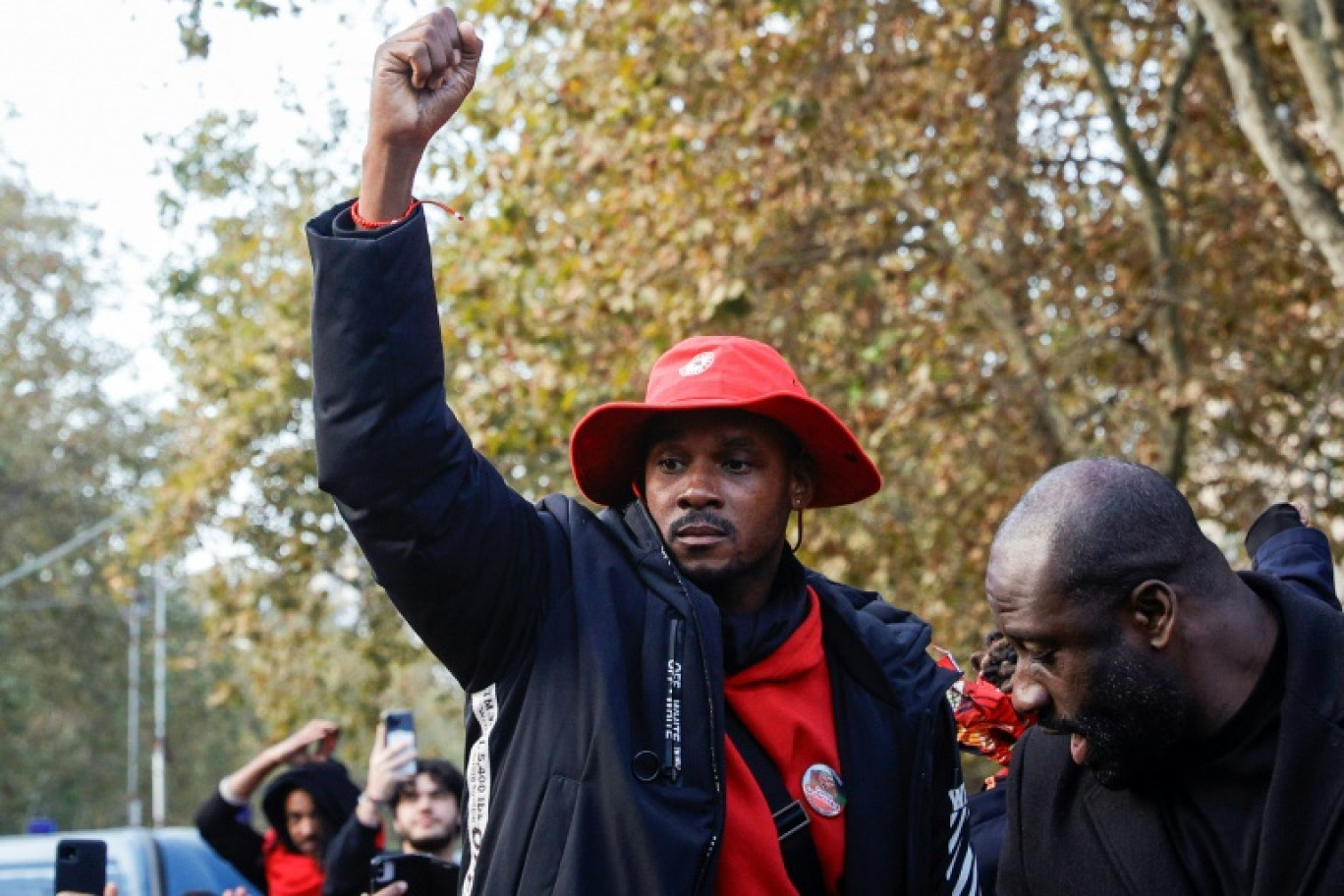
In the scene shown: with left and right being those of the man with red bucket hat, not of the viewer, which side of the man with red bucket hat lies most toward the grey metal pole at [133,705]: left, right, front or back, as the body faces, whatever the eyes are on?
back

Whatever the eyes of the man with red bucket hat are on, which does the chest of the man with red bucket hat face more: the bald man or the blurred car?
the bald man

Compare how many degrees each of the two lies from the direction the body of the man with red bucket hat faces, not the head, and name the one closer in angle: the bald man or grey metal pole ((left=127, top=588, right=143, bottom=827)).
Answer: the bald man

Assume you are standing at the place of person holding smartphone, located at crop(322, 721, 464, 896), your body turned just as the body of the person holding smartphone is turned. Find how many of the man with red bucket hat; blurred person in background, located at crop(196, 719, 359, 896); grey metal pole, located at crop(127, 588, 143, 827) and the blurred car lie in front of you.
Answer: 1

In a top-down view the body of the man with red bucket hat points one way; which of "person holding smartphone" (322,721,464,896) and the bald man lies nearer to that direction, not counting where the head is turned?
the bald man

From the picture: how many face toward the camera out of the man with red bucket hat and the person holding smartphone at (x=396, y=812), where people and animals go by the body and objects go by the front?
2

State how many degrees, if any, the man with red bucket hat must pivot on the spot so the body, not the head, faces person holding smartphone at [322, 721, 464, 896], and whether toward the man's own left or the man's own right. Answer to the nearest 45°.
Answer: approximately 180°

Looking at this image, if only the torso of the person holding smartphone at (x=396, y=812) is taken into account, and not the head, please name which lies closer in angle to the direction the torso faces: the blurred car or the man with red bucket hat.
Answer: the man with red bucket hat

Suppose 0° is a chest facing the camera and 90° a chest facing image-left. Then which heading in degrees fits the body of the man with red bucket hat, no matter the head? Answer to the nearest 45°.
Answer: approximately 0°

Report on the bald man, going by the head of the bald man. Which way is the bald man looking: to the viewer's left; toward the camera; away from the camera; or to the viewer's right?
to the viewer's left

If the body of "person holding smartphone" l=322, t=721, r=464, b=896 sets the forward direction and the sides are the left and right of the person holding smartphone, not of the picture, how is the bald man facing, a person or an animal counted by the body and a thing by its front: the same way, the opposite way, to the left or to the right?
to the right

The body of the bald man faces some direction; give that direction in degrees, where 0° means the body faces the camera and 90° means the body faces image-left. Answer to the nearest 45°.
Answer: approximately 45°
